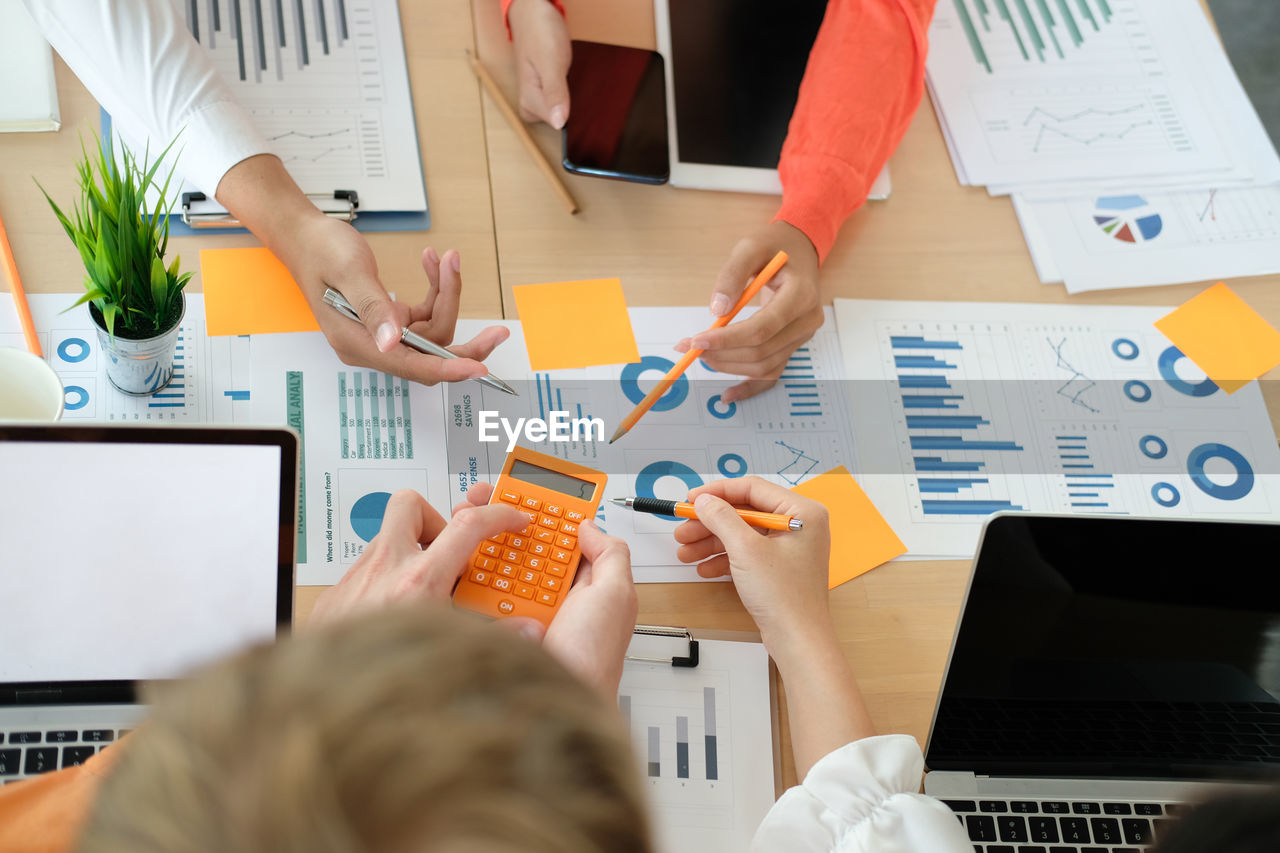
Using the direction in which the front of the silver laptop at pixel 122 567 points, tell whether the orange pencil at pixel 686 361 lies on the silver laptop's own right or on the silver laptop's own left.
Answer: on the silver laptop's own left

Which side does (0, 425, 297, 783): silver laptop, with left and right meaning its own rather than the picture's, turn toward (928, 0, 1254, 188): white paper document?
left

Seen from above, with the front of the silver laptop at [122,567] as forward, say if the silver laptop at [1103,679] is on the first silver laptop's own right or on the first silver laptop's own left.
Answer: on the first silver laptop's own left

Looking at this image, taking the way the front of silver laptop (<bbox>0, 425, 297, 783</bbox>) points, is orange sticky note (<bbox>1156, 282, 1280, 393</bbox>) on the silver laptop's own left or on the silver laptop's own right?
on the silver laptop's own left

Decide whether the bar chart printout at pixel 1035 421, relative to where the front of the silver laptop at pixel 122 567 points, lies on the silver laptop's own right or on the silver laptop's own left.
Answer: on the silver laptop's own left

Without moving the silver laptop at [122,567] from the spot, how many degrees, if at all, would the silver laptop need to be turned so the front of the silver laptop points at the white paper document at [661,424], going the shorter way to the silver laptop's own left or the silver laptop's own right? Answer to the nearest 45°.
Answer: approximately 90° to the silver laptop's own left

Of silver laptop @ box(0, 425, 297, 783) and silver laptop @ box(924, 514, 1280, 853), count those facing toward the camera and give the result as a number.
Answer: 2

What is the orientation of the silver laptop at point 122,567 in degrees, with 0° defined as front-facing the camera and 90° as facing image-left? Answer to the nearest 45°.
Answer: approximately 0°
